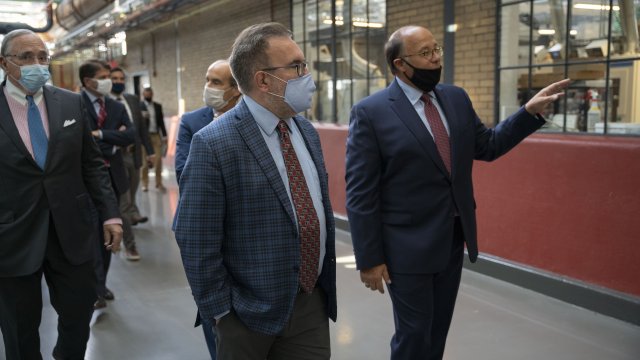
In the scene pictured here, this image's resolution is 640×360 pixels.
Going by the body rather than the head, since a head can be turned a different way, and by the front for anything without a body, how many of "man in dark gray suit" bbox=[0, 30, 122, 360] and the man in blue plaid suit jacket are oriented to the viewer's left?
0

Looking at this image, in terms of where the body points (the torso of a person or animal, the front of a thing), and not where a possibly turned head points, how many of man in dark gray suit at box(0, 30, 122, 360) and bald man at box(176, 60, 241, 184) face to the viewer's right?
0

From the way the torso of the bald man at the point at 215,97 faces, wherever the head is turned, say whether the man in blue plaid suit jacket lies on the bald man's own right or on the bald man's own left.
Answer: on the bald man's own left

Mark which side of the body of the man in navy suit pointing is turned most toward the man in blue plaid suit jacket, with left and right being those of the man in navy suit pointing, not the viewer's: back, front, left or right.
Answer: right

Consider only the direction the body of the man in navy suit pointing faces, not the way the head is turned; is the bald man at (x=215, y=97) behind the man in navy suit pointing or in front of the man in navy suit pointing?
behind

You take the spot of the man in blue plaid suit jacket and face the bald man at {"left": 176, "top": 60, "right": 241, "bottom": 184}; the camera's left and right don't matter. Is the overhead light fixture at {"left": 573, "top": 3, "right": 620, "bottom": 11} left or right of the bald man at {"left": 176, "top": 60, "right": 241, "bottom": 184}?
right

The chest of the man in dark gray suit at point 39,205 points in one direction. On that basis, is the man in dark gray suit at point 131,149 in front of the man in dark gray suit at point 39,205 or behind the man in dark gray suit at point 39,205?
behind

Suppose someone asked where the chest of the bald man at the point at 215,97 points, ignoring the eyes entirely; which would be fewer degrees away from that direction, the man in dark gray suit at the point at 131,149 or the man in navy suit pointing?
the man in navy suit pointing
